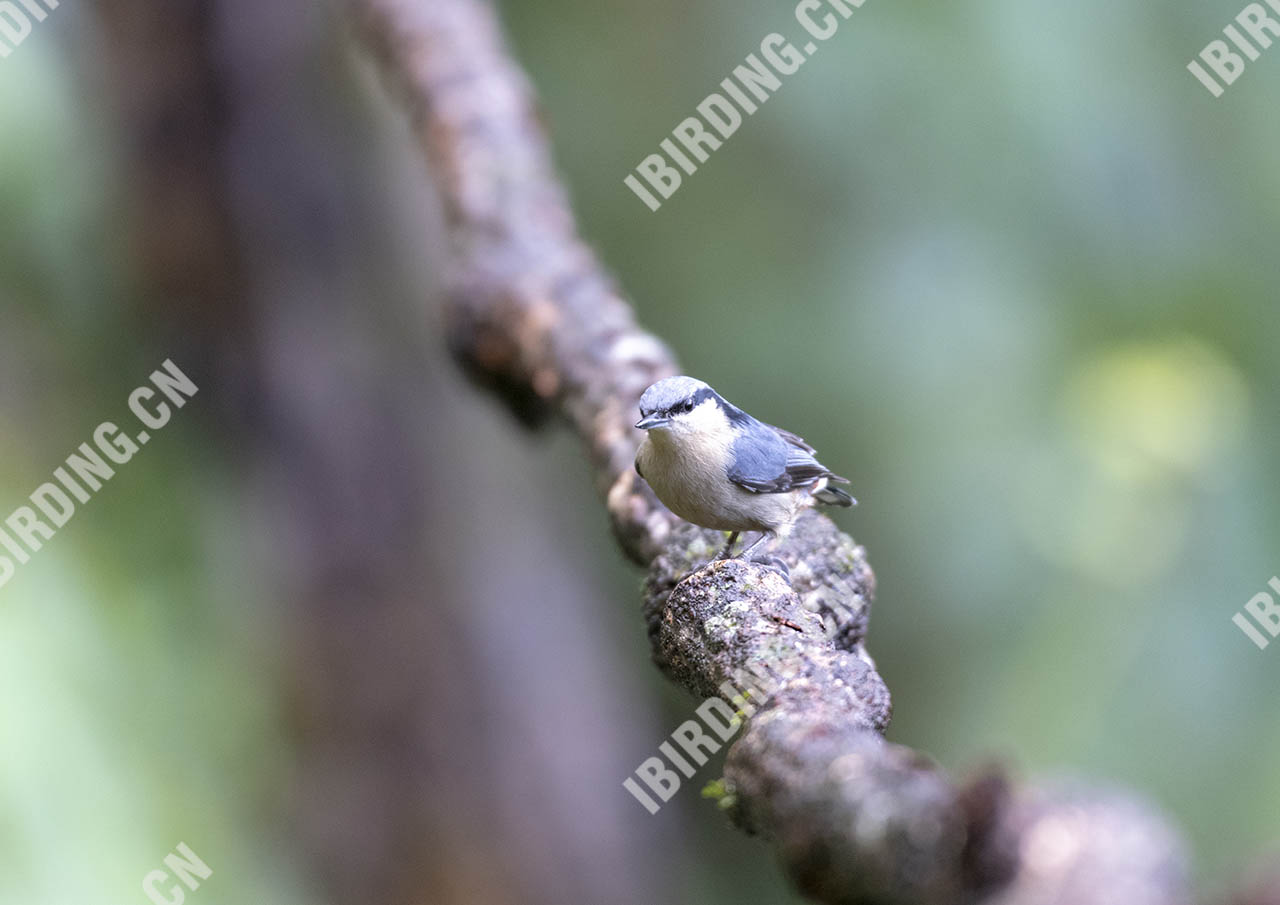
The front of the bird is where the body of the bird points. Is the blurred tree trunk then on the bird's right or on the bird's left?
on the bird's right

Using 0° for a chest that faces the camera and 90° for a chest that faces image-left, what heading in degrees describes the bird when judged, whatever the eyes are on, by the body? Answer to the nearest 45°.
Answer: approximately 45°
